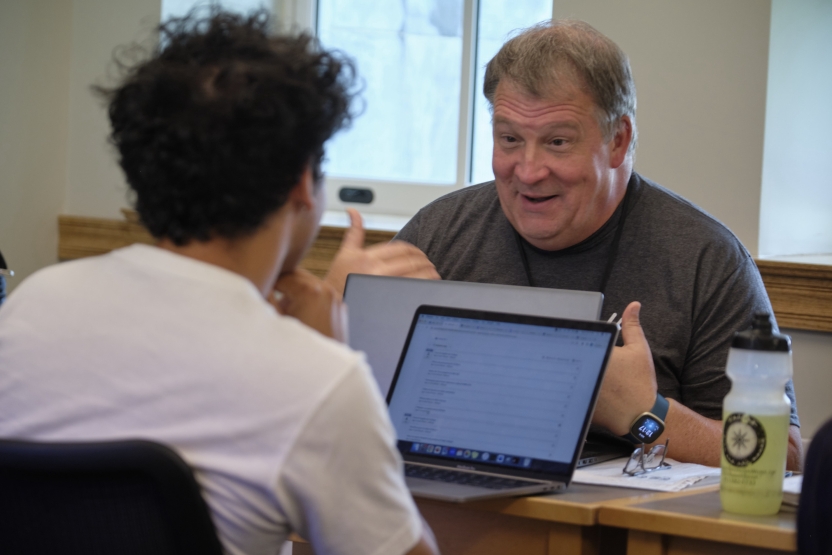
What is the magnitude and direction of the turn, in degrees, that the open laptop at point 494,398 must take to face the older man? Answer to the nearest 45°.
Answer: approximately 135° to its right

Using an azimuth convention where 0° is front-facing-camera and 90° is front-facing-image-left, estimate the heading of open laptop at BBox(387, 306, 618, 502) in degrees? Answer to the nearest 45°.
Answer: approximately 45°

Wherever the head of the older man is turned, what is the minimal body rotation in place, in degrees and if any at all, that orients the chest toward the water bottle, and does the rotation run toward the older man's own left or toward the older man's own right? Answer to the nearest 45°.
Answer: approximately 45° to the older man's own left

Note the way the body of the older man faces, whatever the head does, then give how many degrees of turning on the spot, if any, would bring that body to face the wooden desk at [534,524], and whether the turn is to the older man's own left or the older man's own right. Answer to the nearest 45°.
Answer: approximately 45° to the older man's own left

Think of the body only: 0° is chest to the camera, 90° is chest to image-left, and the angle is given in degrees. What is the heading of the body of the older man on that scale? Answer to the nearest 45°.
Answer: approximately 45°

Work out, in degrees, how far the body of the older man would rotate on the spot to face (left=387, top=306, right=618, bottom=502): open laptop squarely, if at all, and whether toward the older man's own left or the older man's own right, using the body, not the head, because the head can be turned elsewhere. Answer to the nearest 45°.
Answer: approximately 45° to the older man's own left
